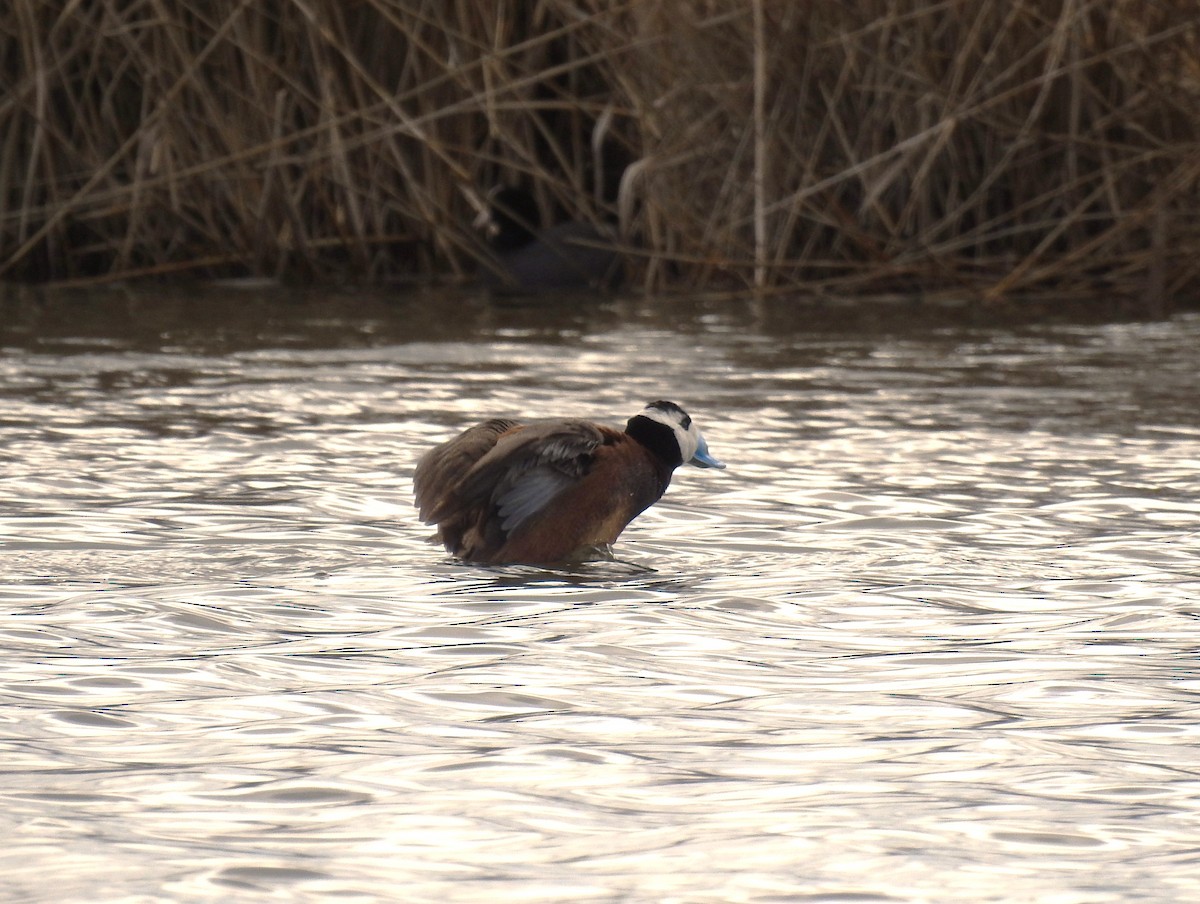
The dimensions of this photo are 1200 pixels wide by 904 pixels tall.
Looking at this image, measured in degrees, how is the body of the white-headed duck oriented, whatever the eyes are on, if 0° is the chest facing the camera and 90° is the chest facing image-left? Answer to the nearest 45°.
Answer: approximately 270°

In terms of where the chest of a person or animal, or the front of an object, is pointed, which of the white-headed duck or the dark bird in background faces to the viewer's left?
the dark bird in background

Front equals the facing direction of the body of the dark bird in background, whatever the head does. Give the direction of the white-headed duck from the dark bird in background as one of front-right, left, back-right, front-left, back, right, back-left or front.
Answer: left

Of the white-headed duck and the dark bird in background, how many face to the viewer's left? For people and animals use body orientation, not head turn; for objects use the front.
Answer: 1

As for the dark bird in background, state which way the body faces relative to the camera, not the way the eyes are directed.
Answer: to the viewer's left

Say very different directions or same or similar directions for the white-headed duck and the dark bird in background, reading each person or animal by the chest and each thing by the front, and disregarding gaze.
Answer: very different directions

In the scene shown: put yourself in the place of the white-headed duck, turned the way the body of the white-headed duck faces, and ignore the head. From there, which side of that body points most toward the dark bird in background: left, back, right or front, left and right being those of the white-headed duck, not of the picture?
left
